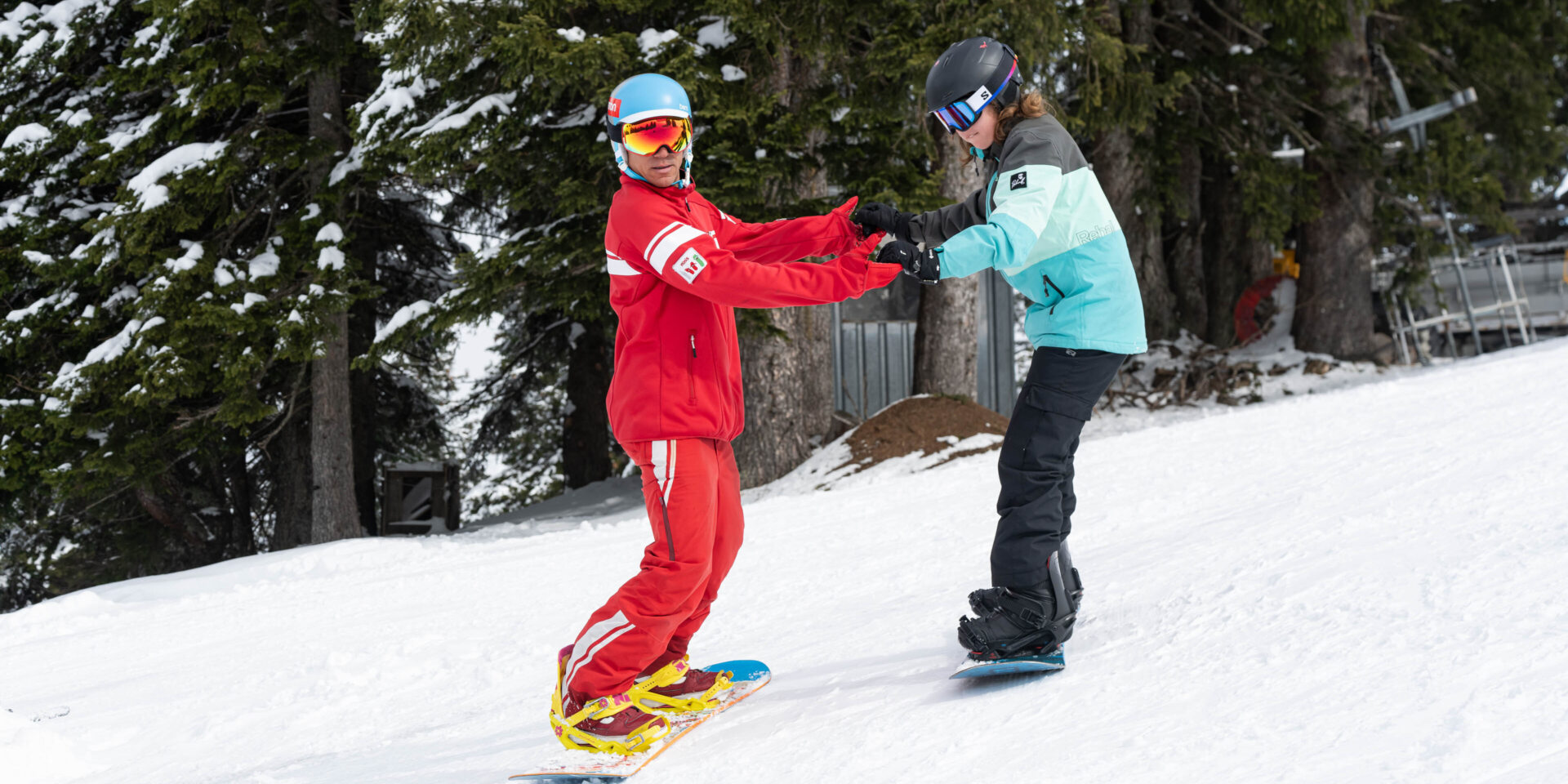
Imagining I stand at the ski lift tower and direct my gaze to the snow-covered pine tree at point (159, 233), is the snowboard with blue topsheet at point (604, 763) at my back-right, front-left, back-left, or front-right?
front-left

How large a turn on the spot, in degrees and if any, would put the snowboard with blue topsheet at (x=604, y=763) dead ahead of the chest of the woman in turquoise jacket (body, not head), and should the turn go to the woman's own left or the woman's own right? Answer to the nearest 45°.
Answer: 0° — they already face it

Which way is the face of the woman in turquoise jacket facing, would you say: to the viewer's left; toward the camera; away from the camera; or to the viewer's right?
to the viewer's left

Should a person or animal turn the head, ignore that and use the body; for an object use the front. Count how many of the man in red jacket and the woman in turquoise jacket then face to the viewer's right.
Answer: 1

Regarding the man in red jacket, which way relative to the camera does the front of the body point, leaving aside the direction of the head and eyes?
to the viewer's right

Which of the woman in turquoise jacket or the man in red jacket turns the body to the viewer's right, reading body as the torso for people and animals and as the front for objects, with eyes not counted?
the man in red jacket

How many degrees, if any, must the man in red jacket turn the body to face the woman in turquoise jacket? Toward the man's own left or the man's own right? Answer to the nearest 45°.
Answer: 0° — they already face them

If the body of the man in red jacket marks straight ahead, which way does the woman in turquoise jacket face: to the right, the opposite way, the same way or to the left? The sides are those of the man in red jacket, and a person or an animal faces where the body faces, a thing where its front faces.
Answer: the opposite way

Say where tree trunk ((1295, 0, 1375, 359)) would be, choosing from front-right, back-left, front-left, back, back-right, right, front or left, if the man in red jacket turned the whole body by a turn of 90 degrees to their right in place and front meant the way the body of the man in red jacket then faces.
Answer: back-left

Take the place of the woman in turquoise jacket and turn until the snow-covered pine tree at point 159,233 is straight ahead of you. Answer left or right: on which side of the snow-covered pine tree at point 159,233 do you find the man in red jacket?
left

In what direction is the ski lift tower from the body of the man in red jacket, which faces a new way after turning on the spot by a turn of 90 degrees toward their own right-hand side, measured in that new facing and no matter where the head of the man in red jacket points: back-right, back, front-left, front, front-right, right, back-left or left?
back-left

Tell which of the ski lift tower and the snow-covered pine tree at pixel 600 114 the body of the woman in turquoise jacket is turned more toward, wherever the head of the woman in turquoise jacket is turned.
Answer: the snow-covered pine tree

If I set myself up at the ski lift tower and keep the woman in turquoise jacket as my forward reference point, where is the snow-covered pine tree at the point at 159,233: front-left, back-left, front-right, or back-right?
front-right

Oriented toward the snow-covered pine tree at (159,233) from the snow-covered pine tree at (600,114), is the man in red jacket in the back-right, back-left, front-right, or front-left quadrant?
back-left

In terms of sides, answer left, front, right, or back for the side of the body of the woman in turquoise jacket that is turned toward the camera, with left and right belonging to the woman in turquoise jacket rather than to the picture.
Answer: left
